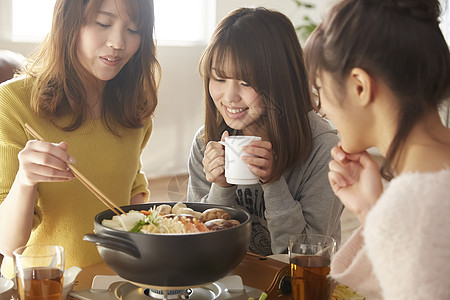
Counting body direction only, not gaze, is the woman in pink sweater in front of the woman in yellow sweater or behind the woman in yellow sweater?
in front

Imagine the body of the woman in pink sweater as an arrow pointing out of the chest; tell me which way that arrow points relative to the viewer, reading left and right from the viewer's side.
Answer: facing away from the viewer and to the left of the viewer

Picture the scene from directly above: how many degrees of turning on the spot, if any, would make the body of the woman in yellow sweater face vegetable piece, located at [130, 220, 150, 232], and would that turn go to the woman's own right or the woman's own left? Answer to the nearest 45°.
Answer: approximately 45° to the woman's own right

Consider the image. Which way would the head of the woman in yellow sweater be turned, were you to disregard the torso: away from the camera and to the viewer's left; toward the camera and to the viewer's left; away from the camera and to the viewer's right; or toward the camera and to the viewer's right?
toward the camera and to the viewer's right

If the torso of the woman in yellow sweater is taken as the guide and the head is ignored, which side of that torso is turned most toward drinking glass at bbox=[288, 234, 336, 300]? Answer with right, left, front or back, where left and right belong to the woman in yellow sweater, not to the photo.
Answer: front

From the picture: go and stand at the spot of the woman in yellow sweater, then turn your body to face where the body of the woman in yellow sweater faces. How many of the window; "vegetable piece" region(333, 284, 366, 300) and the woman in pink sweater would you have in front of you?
2

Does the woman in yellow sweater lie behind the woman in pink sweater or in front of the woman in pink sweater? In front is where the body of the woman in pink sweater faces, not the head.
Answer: in front

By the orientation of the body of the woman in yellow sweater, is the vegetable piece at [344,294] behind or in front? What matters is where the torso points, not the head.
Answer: in front
